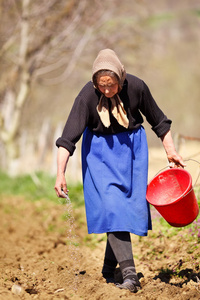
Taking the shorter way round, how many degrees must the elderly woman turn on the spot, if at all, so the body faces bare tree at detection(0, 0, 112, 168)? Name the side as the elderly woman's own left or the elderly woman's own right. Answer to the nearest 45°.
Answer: approximately 180°

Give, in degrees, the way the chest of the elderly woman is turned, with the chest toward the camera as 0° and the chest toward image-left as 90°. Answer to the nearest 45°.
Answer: approximately 0°
